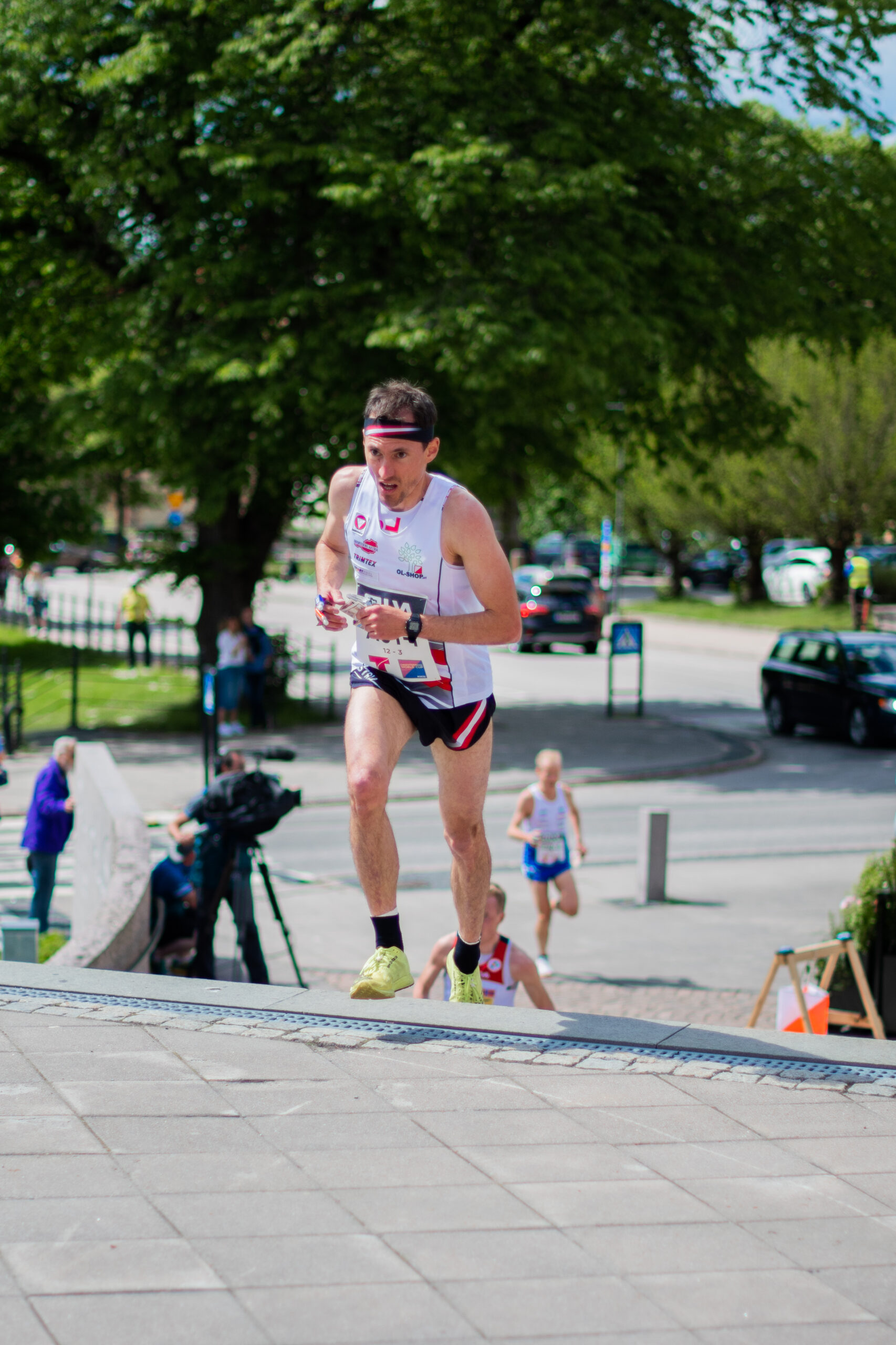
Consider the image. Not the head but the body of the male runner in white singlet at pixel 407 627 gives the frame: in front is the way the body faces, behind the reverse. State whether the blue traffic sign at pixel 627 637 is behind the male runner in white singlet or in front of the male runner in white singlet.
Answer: behind

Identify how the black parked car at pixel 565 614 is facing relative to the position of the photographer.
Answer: facing away from the viewer

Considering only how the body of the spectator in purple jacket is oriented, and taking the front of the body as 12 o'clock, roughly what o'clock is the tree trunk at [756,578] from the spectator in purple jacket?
The tree trunk is roughly at 10 o'clock from the spectator in purple jacket.

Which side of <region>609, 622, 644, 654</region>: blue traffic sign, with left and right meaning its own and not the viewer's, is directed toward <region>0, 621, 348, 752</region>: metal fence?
right

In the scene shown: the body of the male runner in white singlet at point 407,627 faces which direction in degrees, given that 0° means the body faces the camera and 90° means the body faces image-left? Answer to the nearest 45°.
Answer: approximately 45°

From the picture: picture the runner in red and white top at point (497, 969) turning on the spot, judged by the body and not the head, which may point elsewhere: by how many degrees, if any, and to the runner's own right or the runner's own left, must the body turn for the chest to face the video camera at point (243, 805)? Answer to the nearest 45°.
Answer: approximately 135° to the runner's own right

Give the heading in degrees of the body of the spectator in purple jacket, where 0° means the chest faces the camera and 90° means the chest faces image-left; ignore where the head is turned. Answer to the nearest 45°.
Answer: approximately 270°

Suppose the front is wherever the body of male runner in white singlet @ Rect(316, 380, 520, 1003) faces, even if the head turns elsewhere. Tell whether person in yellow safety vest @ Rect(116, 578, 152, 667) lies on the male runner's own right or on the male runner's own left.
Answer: on the male runner's own right

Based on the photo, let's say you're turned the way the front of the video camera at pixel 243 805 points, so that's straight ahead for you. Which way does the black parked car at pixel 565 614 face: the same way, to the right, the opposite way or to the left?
to the left

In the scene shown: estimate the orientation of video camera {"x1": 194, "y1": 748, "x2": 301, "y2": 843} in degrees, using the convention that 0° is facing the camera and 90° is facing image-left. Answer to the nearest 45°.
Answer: approximately 270°
